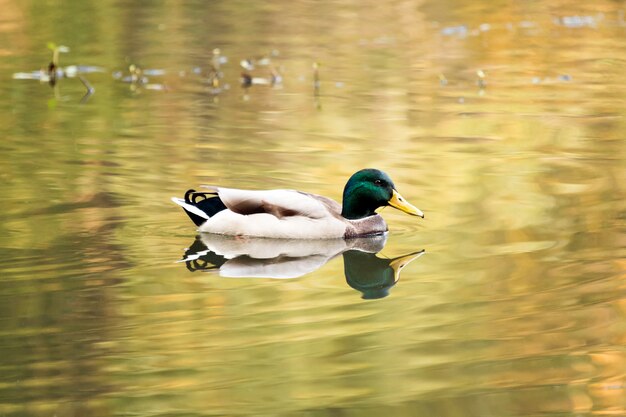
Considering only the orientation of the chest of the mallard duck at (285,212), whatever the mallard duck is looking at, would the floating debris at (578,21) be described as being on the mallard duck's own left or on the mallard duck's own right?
on the mallard duck's own left

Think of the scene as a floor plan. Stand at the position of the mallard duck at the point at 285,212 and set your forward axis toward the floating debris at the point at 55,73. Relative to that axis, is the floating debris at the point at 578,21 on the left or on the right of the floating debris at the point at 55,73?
right

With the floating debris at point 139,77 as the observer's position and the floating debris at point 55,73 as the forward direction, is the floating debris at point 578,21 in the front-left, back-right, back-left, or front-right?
back-right

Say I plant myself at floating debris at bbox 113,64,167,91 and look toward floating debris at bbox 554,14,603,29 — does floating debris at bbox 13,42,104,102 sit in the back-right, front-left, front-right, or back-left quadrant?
back-left

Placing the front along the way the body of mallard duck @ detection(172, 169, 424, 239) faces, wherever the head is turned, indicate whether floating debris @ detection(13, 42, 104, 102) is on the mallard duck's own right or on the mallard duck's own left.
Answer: on the mallard duck's own left

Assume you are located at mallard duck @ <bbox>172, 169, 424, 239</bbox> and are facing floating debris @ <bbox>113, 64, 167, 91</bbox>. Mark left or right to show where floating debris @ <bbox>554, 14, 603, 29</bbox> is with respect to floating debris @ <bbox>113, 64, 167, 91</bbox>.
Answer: right

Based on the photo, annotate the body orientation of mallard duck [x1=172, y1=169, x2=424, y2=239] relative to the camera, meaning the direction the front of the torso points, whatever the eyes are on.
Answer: to the viewer's right

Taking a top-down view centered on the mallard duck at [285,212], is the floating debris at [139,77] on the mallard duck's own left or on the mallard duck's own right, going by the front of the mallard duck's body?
on the mallard duck's own left
